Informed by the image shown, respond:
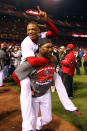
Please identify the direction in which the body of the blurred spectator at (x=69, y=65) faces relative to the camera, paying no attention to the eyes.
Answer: to the viewer's left

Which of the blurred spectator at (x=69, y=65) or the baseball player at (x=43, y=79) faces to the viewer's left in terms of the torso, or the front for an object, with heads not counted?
the blurred spectator

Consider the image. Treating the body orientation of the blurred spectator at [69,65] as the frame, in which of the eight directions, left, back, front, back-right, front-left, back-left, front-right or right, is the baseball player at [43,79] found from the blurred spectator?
left

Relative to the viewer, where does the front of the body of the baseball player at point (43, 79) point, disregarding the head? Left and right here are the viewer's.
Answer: facing the viewer and to the right of the viewer

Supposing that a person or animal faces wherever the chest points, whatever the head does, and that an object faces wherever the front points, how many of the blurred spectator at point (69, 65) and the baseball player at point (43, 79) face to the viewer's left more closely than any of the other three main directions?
1

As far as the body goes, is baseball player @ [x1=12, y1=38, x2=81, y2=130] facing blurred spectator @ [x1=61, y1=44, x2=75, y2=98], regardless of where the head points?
no
